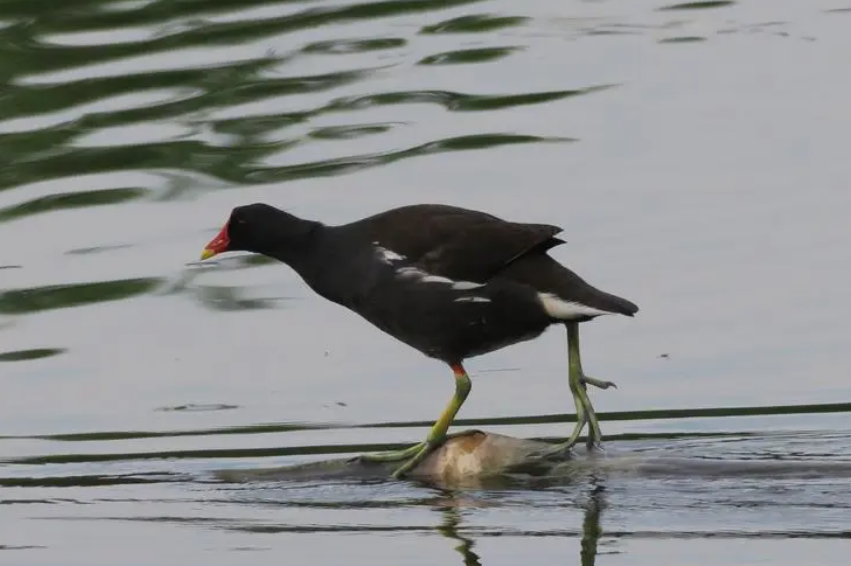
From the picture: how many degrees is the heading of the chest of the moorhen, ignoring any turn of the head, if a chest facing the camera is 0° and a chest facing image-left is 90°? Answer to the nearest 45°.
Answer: approximately 90°
